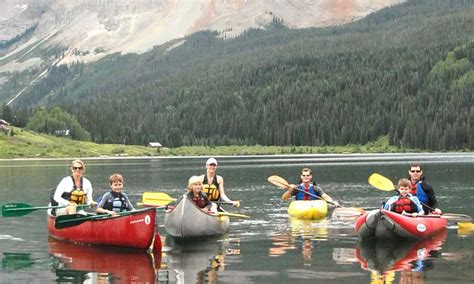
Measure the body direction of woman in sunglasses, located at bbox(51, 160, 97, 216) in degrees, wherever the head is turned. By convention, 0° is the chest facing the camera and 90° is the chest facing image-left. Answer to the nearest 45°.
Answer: approximately 0°

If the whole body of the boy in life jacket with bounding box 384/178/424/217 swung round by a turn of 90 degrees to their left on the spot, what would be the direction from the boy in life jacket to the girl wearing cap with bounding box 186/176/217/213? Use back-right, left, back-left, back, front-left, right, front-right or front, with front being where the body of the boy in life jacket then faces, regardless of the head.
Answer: back

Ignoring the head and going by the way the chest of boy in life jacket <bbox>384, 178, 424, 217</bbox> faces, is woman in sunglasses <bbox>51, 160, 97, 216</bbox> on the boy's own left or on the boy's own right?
on the boy's own right

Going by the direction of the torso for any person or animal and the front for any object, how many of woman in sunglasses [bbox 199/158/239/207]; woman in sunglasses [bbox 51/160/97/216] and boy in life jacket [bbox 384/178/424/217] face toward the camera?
3

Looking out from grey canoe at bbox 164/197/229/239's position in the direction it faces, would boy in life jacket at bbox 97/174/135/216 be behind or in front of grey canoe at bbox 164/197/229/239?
in front

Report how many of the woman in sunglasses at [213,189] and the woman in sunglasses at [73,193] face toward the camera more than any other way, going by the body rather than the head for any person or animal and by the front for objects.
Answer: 2

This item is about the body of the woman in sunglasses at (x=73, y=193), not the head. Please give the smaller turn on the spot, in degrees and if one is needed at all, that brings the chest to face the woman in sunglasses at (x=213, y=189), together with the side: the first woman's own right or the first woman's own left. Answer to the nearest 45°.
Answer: approximately 90° to the first woman's own left

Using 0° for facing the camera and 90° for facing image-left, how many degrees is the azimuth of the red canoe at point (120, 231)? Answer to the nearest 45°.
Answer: approximately 315°

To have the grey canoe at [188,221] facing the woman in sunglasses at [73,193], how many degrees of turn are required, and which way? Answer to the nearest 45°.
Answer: approximately 45° to its right

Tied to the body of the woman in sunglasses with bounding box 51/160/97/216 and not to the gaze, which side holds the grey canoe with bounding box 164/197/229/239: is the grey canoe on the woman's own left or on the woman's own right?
on the woman's own left

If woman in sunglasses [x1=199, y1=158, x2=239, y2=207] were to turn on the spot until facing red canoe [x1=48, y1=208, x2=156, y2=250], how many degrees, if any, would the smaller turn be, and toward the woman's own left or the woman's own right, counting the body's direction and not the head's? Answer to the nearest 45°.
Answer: approximately 45° to the woman's own right

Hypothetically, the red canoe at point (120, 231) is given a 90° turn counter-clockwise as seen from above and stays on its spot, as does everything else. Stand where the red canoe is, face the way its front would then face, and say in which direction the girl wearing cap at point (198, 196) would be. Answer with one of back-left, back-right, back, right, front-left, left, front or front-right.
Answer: front
